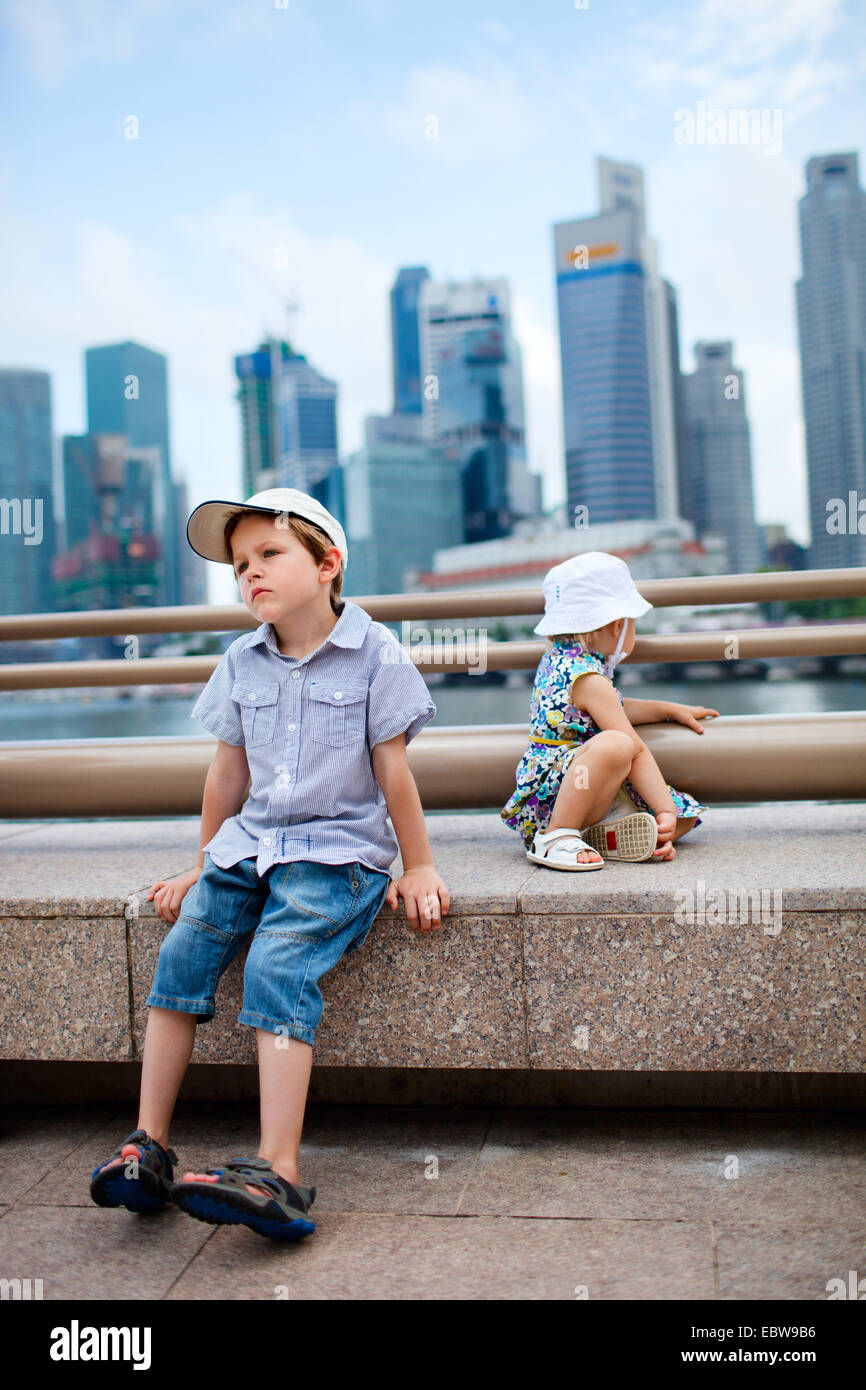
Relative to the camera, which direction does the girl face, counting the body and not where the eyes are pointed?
to the viewer's right

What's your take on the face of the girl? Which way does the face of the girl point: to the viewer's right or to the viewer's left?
to the viewer's right
